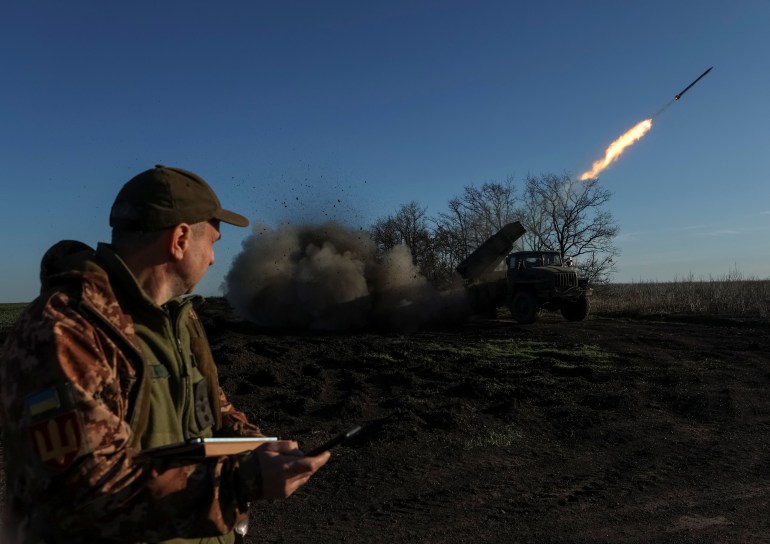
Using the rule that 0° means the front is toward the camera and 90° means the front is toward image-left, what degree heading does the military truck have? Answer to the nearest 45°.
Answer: approximately 315°

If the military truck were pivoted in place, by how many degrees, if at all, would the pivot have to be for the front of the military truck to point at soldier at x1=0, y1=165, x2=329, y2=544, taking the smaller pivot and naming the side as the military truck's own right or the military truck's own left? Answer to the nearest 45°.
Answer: approximately 45° to the military truck's own right

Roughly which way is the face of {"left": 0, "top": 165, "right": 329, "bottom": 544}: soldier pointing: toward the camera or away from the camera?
away from the camera
